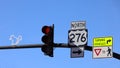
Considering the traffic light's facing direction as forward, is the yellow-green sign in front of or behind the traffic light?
behind

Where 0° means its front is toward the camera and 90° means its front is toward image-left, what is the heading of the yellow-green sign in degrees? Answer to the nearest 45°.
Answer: approximately 0°

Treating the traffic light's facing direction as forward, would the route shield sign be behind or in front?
behind

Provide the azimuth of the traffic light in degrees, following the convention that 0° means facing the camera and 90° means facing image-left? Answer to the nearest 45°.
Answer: approximately 45°
